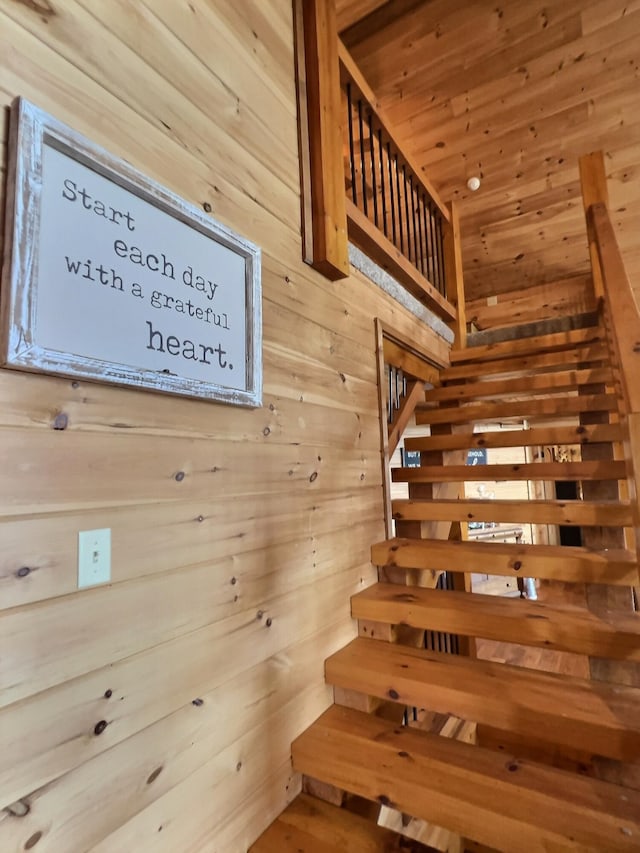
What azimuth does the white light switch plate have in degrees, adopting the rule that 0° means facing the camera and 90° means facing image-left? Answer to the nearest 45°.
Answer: approximately 315°

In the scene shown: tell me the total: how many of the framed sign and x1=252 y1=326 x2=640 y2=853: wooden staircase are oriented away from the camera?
0

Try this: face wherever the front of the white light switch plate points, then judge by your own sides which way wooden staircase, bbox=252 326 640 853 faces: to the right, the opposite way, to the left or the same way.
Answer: to the right

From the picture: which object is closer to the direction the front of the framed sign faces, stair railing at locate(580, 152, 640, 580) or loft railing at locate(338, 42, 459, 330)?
the stair railing

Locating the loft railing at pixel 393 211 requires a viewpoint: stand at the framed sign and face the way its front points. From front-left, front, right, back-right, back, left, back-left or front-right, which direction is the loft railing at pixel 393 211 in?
left

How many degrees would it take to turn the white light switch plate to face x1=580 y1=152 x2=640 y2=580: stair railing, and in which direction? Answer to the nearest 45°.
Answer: approximately 45° to its left

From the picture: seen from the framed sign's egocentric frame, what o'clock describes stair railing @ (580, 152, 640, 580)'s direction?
The stair railing is roughly at 11 o'clock from the framed sign.

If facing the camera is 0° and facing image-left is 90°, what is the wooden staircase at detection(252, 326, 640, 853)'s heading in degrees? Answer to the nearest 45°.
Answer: approximately 0°

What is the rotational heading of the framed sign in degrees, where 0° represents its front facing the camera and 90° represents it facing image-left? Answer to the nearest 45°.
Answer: approximately 315°

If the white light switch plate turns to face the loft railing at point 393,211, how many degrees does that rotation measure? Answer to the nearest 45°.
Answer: approximately 90° to its left

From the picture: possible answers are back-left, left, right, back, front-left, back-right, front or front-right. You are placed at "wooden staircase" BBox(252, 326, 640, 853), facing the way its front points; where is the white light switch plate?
front-right

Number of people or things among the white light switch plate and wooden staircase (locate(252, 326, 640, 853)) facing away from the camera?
0
